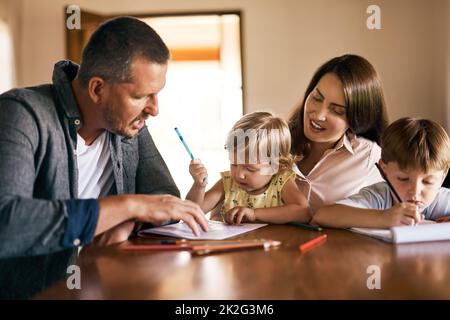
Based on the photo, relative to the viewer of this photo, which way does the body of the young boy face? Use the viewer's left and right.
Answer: facing the viewer

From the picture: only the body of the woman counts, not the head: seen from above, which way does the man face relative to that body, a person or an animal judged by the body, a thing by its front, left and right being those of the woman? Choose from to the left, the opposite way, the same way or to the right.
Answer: to the left

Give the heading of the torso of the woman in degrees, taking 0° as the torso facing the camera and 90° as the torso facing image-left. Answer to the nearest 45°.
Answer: approximately 45°

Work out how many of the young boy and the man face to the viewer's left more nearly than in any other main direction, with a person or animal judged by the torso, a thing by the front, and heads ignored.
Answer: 0

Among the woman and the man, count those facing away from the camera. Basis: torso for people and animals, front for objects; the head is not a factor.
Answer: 0

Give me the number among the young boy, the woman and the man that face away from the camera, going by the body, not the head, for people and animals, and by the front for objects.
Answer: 0

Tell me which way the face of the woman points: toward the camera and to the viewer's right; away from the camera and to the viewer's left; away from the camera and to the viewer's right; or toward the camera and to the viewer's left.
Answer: toward the camera and to the viewer's left

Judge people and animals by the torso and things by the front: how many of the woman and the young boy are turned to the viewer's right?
0
